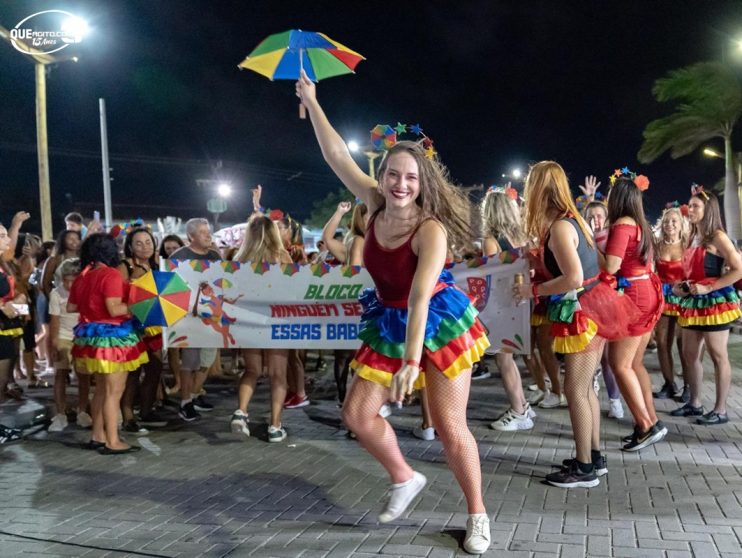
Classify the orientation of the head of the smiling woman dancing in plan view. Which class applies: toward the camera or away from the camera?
toward the camera

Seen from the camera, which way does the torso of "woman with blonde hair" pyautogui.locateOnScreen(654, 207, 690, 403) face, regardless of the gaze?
toward the camera

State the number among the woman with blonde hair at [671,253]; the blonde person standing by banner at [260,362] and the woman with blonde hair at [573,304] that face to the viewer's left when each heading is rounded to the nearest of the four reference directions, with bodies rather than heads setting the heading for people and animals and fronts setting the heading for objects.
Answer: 1

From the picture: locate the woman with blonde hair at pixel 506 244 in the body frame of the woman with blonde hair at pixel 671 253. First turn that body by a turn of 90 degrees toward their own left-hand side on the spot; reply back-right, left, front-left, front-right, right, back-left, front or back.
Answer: back-right

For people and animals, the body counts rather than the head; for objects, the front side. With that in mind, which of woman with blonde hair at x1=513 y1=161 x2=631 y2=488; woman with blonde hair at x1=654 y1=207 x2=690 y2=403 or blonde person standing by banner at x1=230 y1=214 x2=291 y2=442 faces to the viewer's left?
woman with blonde hair at x1=513 y1=161 x2=631 y2=488

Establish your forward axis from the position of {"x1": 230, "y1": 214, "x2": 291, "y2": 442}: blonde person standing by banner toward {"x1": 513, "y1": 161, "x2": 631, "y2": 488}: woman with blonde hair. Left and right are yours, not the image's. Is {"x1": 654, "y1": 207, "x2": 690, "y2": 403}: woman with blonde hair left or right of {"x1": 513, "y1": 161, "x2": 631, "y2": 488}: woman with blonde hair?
left

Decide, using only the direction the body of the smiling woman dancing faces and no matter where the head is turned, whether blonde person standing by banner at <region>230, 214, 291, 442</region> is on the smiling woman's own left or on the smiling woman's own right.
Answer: on the smiling woman's own right

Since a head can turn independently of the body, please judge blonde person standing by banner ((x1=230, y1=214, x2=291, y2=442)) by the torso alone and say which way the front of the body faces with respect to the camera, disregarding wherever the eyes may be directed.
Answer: away from the camera

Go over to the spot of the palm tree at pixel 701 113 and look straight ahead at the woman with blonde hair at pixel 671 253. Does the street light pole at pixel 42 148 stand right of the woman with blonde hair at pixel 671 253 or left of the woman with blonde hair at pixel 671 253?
right

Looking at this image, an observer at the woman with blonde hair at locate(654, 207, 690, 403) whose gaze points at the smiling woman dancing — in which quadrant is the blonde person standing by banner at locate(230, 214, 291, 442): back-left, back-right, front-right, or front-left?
front-right

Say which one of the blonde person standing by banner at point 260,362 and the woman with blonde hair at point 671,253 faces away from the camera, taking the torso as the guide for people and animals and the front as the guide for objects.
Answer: the blonde person standing by banner

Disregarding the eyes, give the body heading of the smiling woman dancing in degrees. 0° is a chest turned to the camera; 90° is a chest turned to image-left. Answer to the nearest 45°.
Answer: approximately 45°

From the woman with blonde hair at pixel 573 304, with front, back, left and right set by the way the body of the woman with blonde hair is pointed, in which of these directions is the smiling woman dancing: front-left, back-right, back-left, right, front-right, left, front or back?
front-left

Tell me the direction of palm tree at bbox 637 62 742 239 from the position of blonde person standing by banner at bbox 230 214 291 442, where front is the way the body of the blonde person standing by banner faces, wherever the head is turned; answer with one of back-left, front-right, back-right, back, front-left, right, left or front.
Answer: front-right
